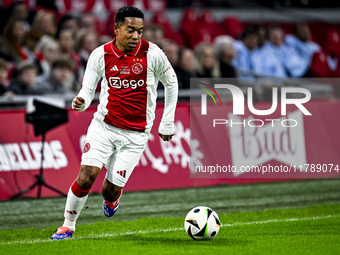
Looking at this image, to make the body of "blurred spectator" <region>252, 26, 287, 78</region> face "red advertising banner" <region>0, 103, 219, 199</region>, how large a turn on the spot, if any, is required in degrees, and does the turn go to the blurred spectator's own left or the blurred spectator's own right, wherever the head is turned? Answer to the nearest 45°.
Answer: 0° — they already face it

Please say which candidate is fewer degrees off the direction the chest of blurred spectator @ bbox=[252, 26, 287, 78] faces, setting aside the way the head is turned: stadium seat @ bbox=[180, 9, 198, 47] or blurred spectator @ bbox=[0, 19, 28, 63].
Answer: the blurred spectator

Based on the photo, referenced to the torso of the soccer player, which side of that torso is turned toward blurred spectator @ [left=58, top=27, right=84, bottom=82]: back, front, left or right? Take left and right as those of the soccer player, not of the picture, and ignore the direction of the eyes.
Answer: back

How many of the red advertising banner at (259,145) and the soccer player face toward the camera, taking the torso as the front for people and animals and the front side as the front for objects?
2

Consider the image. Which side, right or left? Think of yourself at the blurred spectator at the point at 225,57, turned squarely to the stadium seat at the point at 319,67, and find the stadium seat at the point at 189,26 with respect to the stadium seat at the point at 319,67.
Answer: left

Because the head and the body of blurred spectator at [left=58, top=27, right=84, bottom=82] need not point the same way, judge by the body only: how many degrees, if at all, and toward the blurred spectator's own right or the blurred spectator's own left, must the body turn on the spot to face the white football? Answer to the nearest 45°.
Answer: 0° — they already face it

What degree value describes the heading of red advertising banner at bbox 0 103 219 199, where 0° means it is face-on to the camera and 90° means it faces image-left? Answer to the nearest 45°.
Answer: approximately 0°

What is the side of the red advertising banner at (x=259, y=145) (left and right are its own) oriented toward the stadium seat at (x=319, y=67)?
back

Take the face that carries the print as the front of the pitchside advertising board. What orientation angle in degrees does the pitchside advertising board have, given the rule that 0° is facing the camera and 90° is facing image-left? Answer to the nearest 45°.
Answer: approximately 0°
